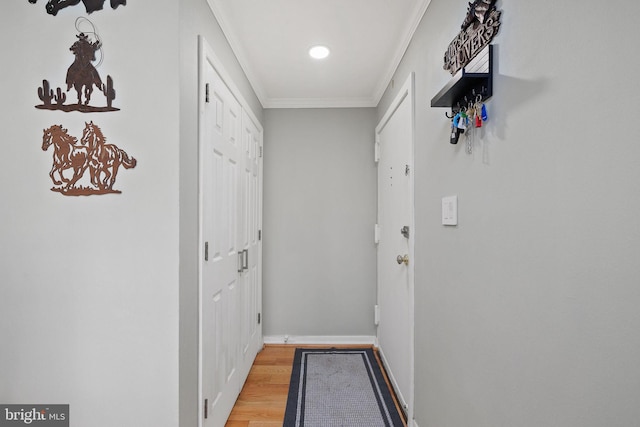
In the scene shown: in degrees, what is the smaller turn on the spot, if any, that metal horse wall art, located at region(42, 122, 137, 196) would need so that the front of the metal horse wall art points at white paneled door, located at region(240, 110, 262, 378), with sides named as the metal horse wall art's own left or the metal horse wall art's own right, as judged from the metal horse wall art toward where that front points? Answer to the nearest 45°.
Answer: approximately 135° to the metal horse wall art's own left

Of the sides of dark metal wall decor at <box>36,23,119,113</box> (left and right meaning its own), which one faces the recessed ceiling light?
left

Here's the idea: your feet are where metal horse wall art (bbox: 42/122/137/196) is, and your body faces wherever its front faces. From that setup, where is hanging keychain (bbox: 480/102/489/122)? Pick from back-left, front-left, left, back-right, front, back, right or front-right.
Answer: front-left

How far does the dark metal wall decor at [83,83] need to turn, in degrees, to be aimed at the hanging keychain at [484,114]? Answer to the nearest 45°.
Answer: approximately 45° to its left

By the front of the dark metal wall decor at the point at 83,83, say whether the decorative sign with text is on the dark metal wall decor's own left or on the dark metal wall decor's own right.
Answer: on the dark metal wall decor's own left

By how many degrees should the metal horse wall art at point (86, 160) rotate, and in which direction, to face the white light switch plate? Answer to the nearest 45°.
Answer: approximately 45° to its left

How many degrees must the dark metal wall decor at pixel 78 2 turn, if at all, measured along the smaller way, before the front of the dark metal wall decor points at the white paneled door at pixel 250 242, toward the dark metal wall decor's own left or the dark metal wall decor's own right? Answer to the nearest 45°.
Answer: approximately 135° to the dark metal wall decor's own left
